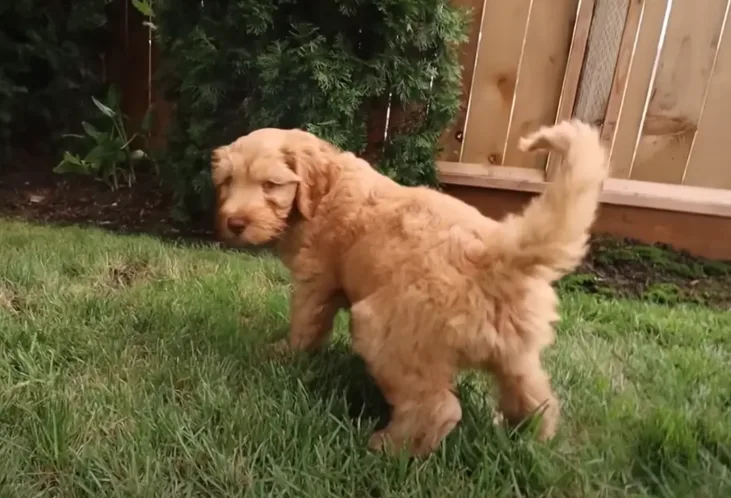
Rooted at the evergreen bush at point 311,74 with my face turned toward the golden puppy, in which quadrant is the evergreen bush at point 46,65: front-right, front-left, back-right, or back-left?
back-right

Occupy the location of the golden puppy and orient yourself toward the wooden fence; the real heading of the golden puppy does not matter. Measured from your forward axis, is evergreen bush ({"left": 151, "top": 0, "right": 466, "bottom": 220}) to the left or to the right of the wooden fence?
left

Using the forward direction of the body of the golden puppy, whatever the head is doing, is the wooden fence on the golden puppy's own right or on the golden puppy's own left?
on the golden puppy's own right

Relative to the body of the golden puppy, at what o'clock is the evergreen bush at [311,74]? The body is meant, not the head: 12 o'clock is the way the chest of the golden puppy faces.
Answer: The evergreen bush is roughly at 1 o'clock from the golden puppy.

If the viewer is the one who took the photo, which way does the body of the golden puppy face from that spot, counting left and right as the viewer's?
facing away from the viewer and to the left of the viewer

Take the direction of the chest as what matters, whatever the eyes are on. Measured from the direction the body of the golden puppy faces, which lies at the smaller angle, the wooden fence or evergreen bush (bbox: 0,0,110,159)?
the evergreen bush

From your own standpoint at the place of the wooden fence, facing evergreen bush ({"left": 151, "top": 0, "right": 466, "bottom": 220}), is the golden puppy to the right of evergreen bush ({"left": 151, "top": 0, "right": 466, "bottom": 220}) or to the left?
left

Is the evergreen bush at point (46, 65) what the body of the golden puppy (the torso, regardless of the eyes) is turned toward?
yes
